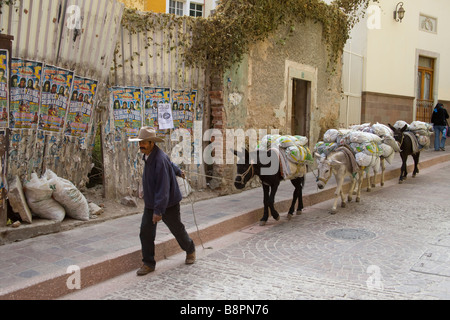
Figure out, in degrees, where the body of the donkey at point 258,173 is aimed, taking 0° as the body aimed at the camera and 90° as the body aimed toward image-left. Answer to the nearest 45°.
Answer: approximately 45°

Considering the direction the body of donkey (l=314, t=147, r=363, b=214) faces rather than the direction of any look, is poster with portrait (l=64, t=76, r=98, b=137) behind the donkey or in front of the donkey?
in front

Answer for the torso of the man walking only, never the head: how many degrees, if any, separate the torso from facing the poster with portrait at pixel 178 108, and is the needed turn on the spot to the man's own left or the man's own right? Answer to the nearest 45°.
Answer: approximately 135° to the man's own right

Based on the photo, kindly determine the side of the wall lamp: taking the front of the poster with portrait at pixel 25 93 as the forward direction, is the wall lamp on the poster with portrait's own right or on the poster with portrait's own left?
on the poster with portrait's own left

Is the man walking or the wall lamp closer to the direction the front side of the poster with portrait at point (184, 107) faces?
the man walking

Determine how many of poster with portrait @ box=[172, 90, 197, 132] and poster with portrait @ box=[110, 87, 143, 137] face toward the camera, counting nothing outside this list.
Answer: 2

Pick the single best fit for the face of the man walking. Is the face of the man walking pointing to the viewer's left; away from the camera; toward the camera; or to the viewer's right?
to the viewer's left

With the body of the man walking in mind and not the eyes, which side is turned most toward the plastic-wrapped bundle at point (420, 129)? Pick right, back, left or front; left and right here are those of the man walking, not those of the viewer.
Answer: back

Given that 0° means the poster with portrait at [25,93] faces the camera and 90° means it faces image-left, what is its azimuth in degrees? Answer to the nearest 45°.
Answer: approximately 315°

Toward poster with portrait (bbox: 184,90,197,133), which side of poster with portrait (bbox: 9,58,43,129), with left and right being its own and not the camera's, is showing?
left
